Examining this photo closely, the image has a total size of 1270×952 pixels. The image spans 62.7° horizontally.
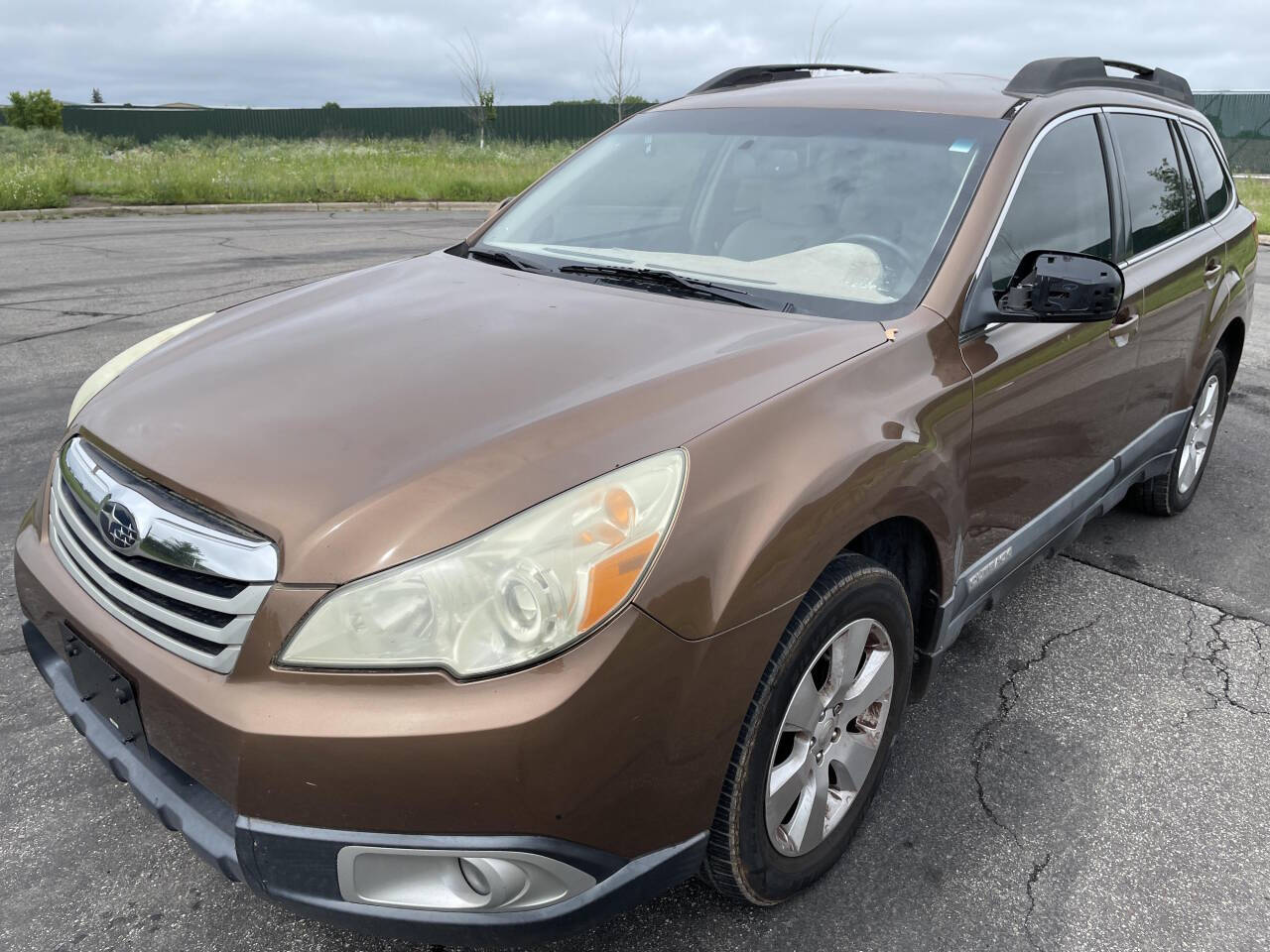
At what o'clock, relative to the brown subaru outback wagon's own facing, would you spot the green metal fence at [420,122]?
The green metal fence is roughly at 4 o'clock from the brown subaru outback wagon.

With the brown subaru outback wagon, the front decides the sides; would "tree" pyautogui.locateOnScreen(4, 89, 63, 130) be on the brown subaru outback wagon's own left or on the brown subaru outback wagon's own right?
on the brown subaru outback wagon's own right

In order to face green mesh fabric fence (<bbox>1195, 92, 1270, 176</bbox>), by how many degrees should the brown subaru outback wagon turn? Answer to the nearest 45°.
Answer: approximately 180°

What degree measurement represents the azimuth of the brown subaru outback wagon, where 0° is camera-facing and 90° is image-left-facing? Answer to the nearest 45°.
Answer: approximately 45°

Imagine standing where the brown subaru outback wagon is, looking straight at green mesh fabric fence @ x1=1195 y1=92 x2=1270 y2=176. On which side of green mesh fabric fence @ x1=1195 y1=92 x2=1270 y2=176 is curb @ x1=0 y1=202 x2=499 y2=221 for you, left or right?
left
